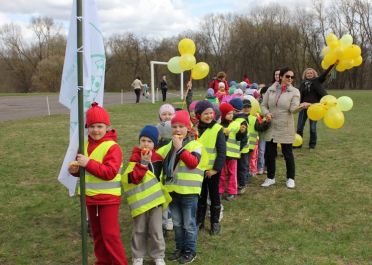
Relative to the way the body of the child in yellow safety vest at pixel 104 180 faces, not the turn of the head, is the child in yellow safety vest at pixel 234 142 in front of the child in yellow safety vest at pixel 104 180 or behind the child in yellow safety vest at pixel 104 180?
behind

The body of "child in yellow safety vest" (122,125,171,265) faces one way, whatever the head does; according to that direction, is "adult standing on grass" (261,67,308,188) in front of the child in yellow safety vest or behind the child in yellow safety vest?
behind

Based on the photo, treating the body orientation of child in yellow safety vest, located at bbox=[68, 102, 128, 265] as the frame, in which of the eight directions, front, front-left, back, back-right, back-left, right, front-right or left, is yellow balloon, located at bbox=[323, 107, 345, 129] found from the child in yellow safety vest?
back

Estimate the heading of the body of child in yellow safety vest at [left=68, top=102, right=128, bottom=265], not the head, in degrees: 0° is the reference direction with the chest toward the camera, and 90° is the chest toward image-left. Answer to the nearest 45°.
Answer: approximately 45°

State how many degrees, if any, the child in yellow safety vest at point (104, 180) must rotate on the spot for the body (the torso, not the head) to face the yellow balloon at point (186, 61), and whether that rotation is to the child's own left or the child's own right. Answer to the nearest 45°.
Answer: approximately 180°

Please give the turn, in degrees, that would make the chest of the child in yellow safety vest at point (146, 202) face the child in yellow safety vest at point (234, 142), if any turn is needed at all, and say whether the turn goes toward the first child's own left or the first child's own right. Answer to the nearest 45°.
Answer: approximately 135° to the first child's own left

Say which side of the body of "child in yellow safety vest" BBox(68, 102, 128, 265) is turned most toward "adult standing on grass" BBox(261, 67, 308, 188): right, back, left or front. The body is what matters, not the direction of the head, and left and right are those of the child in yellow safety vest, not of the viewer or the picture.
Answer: back

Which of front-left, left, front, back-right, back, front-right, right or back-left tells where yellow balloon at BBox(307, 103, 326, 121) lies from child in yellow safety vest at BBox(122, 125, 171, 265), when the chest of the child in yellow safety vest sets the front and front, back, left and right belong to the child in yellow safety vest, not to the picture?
back-left

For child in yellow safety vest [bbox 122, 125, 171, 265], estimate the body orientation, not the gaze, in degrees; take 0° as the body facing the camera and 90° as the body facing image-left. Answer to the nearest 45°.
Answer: approximately 0°

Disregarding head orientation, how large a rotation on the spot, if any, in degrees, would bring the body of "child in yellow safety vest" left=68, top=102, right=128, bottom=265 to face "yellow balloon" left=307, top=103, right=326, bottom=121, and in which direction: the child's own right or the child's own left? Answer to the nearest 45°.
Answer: approximately 180°

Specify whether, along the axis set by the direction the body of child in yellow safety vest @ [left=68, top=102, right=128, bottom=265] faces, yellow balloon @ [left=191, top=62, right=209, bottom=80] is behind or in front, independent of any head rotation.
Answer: behind

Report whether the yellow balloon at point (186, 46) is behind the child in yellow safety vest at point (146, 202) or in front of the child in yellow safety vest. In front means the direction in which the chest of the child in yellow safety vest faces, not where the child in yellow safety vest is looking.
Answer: behind
